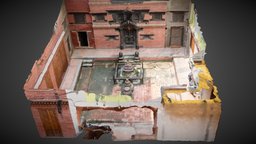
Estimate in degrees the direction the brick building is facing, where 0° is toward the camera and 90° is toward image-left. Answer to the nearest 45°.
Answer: approximately 0°
